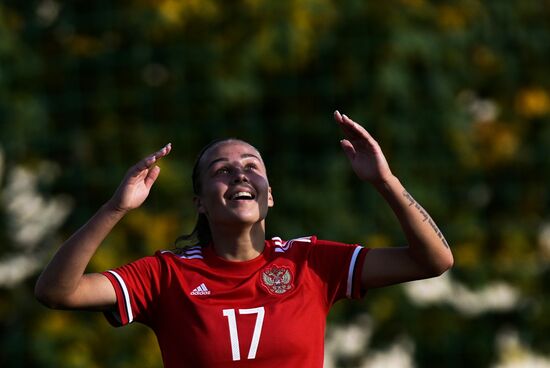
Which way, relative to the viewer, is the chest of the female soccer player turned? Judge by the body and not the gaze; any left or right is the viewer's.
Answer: facing the viewer

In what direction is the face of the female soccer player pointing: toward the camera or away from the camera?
toward the camera
